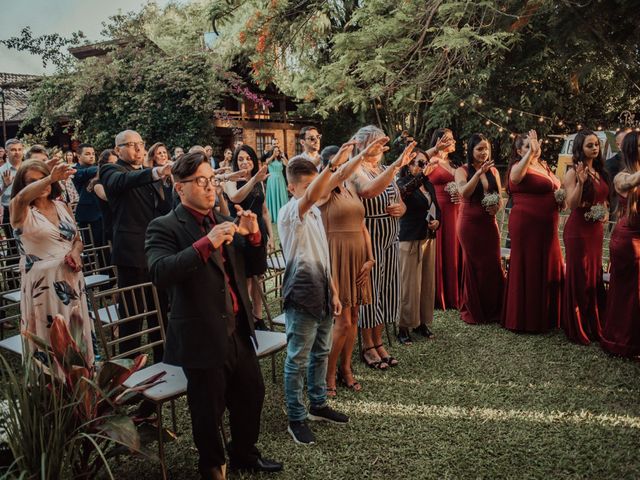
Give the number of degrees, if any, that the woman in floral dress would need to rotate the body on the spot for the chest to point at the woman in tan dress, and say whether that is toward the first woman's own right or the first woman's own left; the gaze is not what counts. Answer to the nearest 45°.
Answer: approximately 45° to the first woman's own left

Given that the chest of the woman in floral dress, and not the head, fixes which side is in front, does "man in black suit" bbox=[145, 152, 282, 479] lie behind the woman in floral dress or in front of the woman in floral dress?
in front
